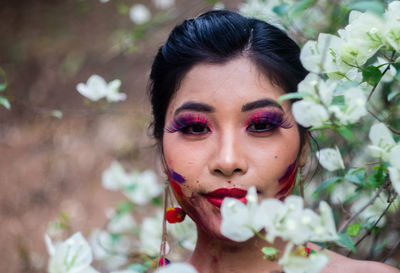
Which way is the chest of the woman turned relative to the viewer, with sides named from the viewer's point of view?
facing the viewer

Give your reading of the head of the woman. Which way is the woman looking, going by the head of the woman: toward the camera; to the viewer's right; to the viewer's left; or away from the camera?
toward the camera
